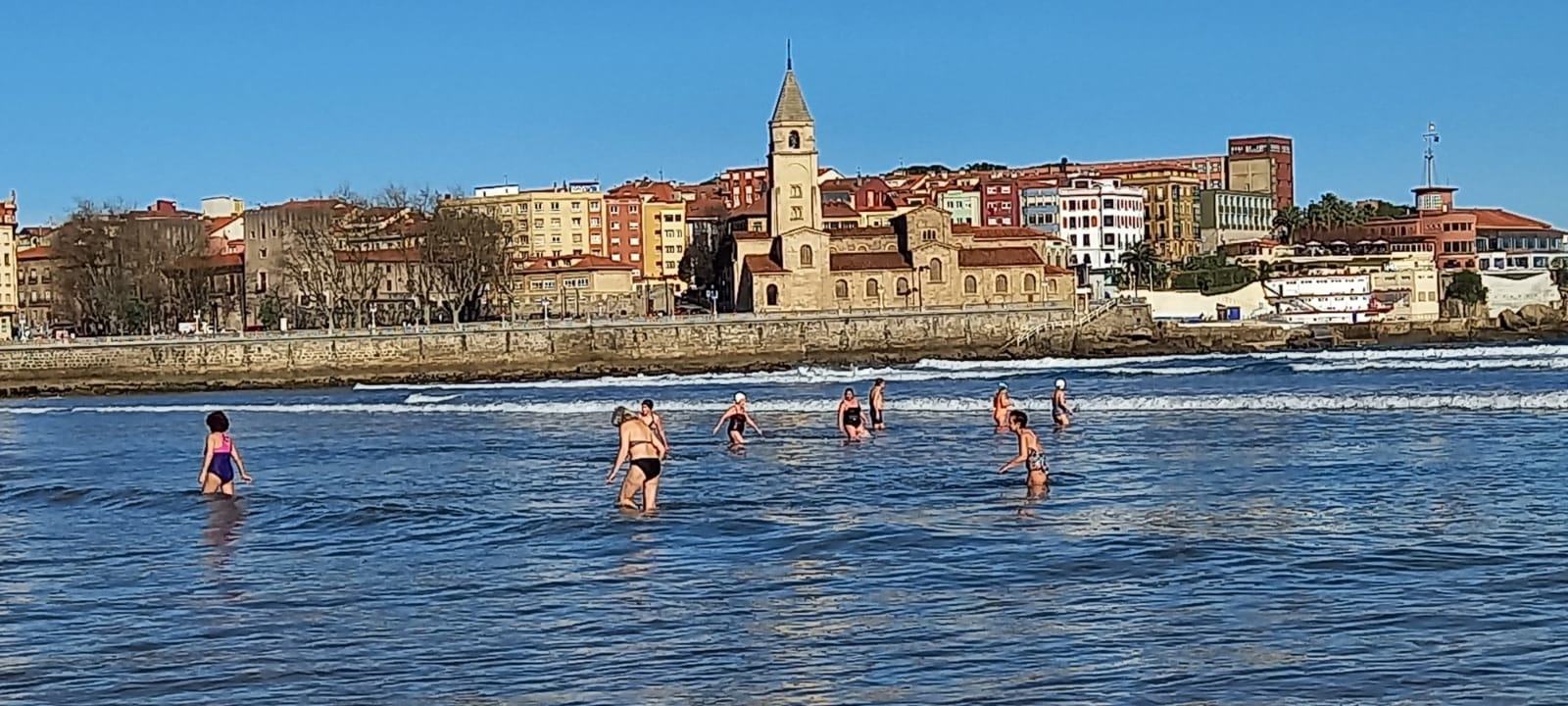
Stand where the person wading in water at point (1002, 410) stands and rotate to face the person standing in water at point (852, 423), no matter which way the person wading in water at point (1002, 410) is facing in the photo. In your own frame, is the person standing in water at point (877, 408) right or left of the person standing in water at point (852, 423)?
right

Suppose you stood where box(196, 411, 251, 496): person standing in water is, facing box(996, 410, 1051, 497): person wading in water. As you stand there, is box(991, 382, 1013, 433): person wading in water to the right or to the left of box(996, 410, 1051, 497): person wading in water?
left

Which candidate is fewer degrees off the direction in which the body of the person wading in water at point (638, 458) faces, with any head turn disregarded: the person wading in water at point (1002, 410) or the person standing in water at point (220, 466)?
the person standing in water

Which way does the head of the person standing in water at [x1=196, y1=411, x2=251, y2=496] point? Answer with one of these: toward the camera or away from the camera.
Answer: away from the camera
